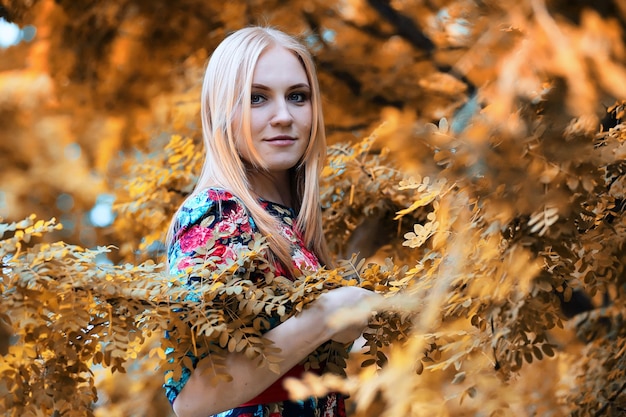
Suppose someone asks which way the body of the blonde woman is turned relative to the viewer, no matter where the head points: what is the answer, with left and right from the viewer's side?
facing the viewer and to the right of the viewer

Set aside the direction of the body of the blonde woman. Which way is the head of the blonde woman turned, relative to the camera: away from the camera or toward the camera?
toward the camera
